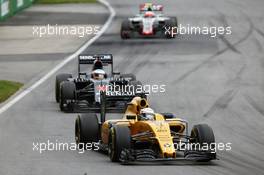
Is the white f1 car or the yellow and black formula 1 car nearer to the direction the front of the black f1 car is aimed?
the yellow and black formula 1 car

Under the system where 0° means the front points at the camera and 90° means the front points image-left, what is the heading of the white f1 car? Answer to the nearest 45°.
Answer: approximately 0°

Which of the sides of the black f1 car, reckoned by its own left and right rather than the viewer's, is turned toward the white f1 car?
back

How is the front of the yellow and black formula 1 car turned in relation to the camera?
facing the viewer and to the right of the viewer

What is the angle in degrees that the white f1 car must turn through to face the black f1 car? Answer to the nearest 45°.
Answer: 0° — it already faces it

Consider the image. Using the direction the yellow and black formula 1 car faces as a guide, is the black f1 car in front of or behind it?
behind

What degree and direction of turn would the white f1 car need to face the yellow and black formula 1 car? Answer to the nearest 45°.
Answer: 0° — it already faces it

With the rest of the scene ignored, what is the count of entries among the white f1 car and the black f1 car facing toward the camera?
2
